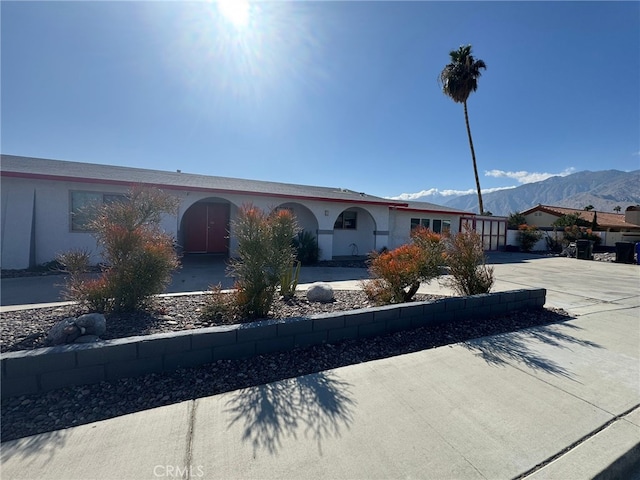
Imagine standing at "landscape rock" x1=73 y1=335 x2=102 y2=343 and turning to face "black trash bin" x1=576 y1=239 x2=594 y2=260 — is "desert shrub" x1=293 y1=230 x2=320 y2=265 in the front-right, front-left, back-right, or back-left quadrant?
front-left

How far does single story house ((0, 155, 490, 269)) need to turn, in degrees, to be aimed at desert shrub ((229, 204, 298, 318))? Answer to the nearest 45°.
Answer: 0° — it already faces it

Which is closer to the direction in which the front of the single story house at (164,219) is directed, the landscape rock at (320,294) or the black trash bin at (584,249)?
the landscape rock

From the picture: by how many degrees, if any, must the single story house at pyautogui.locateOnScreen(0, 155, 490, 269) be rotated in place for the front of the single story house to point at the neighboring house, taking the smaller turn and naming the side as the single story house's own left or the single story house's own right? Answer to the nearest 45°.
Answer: approximately 45° to the single story house's own left

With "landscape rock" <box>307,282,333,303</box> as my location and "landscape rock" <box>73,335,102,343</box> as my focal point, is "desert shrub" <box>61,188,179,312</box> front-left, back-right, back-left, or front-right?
front-right

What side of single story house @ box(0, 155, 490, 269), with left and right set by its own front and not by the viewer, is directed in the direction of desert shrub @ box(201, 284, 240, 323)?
front

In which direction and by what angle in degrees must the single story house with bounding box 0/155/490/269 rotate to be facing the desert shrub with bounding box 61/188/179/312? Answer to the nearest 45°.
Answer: approximately 45° to its right
